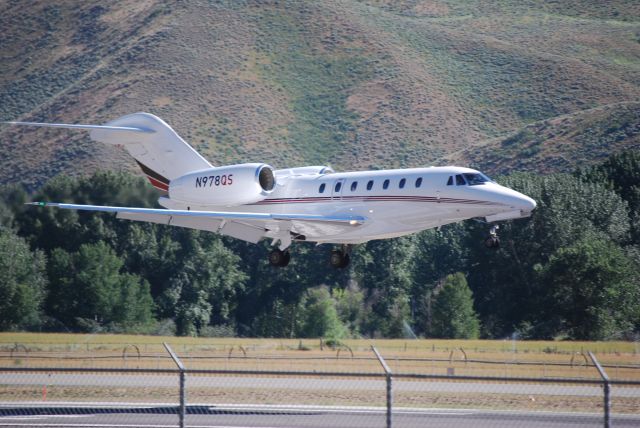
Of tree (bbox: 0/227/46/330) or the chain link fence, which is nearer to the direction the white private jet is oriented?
the chain link fence

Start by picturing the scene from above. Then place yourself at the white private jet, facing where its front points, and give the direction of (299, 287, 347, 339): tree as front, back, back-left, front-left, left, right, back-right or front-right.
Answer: back-left

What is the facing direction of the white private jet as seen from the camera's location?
facing the viewer and to the right of the viewer

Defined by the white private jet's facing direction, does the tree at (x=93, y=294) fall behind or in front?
behind

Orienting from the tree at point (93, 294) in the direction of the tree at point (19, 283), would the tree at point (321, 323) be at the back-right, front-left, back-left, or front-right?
back-left

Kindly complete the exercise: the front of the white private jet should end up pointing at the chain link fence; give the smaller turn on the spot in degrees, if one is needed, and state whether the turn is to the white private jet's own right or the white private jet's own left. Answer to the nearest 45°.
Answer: approximately 45° to the white private jet's own right

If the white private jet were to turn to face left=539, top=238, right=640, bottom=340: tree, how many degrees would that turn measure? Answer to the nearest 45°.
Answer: approximately 90° to its left
